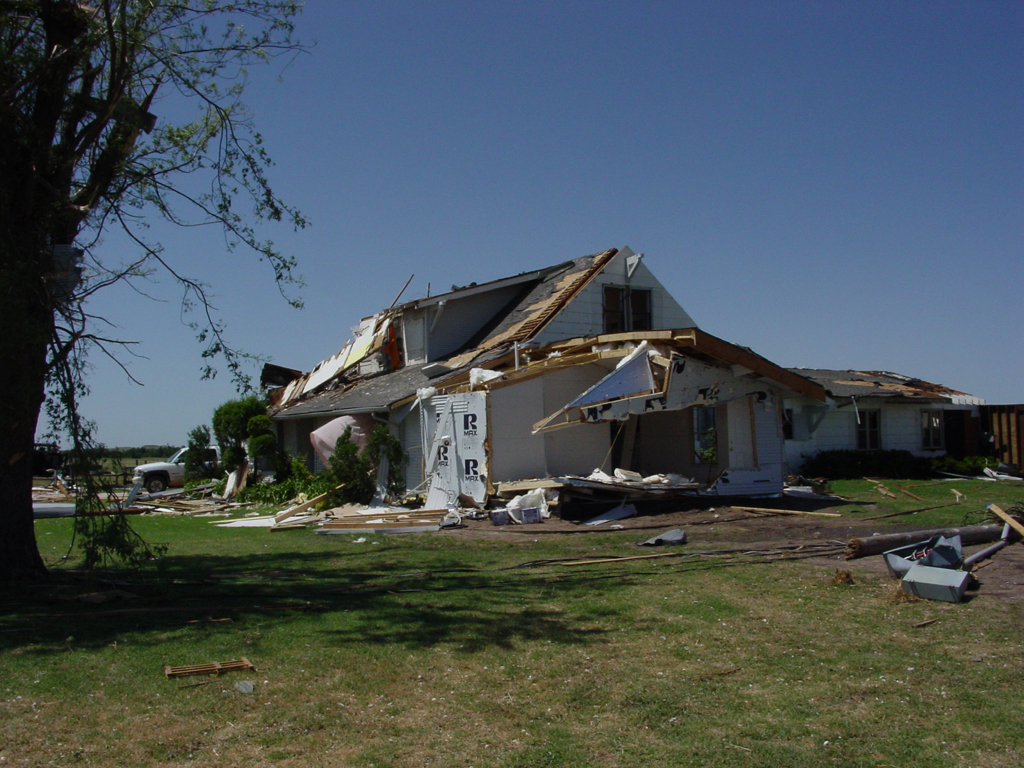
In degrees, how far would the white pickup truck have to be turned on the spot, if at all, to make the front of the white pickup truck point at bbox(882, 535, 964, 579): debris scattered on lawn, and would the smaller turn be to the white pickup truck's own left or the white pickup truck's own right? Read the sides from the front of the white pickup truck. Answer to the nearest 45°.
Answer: approximately 90° to the white pickup truck's own left

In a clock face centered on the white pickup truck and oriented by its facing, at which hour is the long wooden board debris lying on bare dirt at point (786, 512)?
The long wooden board debris lying on bare dirt is roughly at 8 o'clock from the white pickup truck.

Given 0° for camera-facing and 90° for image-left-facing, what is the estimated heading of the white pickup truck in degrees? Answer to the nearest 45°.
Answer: approximately 90°

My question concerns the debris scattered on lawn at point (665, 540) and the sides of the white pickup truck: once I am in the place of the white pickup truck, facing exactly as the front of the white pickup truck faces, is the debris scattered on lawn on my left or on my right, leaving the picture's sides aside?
on my left

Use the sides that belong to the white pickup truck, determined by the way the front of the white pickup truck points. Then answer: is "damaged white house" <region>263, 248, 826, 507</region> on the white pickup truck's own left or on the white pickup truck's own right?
on the white pickup truck's own left

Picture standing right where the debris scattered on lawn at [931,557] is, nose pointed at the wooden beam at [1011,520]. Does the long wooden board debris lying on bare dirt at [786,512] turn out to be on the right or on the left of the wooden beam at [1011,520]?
left

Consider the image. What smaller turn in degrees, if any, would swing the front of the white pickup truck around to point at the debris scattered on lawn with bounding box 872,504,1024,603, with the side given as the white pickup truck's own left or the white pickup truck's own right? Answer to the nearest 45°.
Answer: approximately 90° to the white pickup truck's own left

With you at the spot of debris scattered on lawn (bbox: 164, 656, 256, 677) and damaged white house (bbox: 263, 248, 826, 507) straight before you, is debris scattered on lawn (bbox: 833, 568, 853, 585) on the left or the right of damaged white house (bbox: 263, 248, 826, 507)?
right

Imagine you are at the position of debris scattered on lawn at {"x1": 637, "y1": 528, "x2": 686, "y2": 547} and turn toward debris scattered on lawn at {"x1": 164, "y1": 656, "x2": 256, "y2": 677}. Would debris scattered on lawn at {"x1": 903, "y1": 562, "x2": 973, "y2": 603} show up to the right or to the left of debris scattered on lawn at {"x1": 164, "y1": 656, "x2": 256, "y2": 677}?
left
